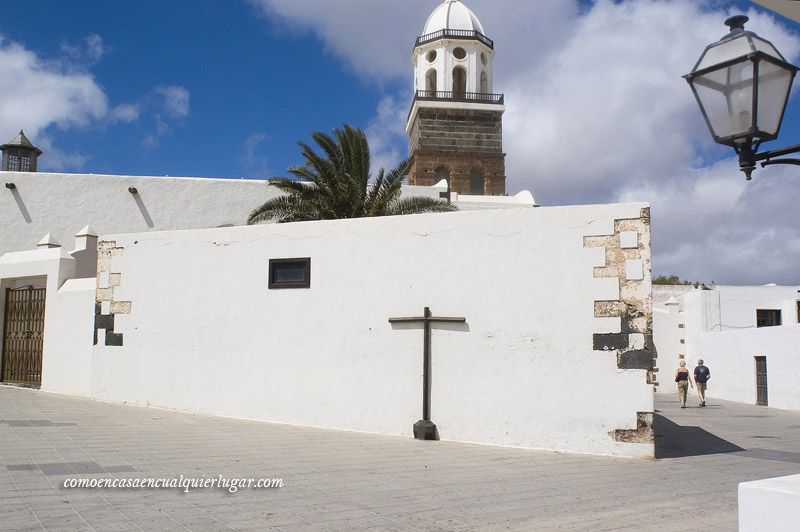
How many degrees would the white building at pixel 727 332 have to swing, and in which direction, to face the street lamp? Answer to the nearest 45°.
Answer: approximately 45° to its left

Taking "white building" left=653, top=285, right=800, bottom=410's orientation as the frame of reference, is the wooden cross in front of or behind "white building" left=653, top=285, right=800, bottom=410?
in front

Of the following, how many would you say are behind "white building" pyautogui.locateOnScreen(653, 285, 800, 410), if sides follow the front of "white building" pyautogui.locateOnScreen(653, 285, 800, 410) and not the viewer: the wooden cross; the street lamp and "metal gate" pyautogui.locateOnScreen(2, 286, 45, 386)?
0

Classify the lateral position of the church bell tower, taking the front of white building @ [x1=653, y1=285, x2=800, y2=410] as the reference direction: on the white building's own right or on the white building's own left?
on the white building's own right
